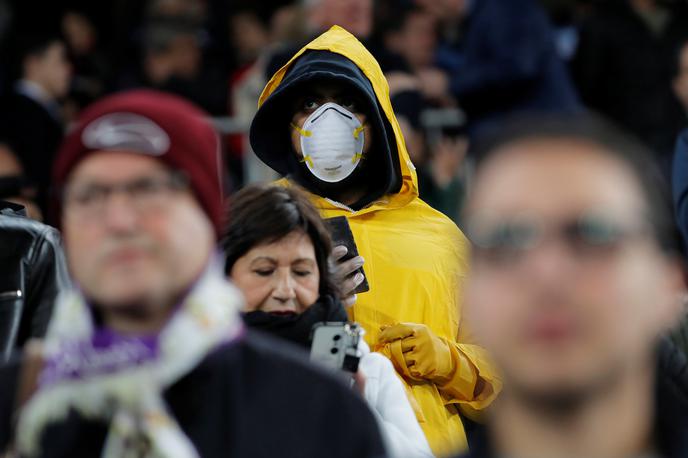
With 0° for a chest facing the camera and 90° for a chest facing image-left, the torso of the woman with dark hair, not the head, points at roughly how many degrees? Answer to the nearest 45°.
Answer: approximately 0°
